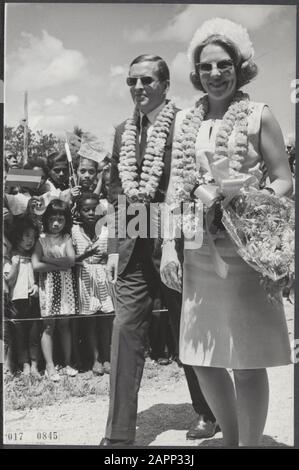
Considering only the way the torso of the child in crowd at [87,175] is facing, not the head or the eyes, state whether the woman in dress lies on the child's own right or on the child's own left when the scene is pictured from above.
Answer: on the child's own left

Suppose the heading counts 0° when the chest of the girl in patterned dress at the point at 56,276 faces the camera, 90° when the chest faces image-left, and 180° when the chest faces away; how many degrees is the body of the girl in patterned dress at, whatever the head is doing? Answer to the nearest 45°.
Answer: approximately 0°

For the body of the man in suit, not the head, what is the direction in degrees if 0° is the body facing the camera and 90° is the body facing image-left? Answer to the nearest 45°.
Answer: approximately 45°

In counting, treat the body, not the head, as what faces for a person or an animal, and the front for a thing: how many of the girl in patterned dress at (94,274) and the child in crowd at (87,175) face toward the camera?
2

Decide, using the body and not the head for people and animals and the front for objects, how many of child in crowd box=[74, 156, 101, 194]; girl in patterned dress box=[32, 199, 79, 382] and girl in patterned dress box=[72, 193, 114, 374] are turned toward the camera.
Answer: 3

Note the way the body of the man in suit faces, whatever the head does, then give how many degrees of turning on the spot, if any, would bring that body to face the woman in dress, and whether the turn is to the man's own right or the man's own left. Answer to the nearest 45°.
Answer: approximately 90° to the man's own left

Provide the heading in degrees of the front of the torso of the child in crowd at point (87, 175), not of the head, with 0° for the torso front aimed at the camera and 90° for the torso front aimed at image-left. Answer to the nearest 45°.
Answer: approximately 0°

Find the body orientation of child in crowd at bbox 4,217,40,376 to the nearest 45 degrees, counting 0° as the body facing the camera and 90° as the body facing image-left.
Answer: approximately 315°
